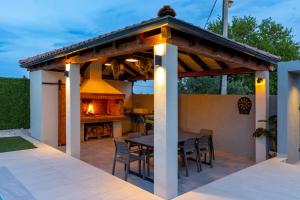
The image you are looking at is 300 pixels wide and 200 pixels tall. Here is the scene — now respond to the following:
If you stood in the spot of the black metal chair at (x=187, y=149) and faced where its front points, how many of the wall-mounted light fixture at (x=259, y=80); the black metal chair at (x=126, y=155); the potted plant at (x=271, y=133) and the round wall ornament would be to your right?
3

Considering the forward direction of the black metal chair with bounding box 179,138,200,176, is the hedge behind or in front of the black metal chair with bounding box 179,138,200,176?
in front

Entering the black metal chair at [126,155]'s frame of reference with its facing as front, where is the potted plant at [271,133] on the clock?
The potted plant is roughly at 1 o'clock from the black metal chair.

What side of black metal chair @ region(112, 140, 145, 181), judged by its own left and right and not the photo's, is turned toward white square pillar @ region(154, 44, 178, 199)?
right

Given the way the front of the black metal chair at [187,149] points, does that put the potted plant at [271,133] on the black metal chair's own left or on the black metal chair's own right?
on the black metal chair's own right

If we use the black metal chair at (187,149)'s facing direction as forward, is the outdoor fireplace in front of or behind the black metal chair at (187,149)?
in front

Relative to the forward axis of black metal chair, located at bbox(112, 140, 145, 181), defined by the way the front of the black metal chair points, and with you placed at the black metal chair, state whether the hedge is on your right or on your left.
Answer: on your left

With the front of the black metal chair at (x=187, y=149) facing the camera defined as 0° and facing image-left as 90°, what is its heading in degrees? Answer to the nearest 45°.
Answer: approximately 135°

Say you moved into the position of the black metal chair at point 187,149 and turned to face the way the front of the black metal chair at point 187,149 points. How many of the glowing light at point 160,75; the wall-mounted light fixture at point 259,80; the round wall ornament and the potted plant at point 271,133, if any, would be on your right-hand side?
3

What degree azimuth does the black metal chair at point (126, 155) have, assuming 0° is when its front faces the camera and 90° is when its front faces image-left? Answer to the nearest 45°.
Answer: approximately 225°

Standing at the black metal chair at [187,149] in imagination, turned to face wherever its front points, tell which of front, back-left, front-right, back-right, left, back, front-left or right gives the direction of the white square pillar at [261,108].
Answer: right

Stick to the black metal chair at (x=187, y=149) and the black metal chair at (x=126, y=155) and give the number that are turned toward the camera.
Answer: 0

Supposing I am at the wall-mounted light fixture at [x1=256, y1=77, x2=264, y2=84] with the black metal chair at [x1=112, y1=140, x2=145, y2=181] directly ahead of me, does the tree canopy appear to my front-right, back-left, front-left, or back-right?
back-right

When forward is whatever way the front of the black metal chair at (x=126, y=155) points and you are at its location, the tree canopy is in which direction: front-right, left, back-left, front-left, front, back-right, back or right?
front
